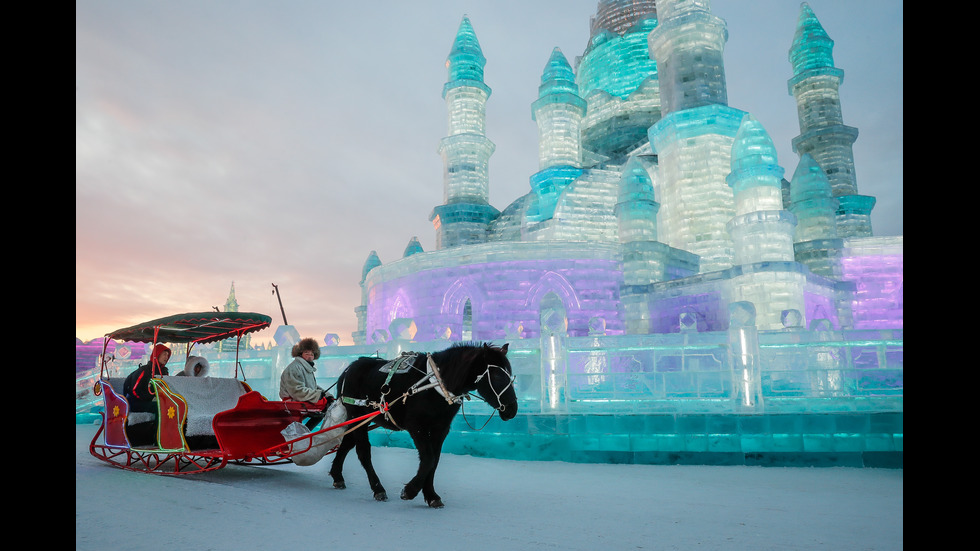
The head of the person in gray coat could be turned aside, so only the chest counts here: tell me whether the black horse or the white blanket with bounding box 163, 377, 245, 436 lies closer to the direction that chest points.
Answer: the black horse

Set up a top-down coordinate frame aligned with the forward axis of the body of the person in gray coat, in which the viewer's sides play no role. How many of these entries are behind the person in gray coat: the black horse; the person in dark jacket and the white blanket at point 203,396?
2

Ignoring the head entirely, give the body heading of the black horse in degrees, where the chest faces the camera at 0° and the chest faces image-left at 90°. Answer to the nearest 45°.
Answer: approximately 315°

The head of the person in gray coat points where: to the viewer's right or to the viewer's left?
to the viewer's right

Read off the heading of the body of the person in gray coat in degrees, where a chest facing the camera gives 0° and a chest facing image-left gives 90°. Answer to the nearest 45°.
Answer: approximately 315°

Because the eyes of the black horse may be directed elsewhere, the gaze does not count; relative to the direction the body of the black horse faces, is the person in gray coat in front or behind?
behind

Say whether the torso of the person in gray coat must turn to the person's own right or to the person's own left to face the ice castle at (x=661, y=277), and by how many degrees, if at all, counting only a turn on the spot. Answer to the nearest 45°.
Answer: approximately 90° to the person's own left

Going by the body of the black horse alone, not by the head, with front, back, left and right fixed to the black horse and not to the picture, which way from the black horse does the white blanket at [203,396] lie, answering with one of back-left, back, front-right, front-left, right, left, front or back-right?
back

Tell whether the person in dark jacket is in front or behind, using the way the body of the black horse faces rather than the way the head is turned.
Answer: behind

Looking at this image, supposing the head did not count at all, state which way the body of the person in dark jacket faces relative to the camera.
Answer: to the viewer's right

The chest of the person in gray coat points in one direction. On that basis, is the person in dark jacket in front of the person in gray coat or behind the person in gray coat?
behind
